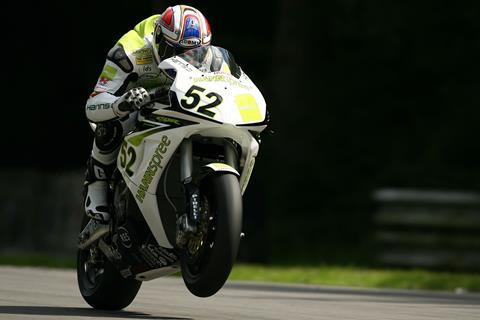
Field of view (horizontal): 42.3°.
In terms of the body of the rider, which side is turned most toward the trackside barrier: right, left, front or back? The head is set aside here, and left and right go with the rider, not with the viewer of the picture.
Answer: left

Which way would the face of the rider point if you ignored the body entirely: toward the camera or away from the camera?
toward the camera

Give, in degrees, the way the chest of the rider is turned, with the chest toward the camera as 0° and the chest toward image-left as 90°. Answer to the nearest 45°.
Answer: approximately 315°

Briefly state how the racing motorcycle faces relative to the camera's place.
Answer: facing the viewer and to the right of the viewer

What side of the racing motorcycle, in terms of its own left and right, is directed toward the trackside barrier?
left
